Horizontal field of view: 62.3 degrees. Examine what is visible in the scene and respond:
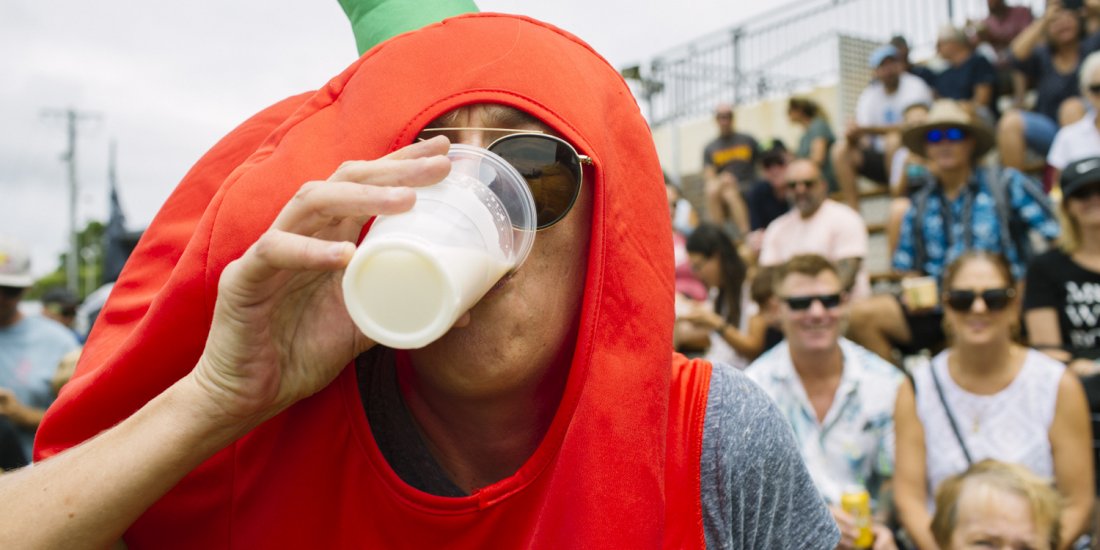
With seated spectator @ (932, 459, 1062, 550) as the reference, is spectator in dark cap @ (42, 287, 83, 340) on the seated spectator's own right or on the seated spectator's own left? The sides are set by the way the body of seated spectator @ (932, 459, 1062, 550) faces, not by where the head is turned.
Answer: on the seated spectator's own right

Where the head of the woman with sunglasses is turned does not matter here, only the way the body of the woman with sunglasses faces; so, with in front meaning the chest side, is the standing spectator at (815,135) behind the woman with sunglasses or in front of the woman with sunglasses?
behind

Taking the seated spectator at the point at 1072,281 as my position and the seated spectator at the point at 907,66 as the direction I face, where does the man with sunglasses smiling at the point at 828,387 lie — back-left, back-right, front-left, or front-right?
back-left

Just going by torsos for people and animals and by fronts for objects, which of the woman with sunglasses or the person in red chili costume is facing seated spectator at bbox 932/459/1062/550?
the woman with sunglasses

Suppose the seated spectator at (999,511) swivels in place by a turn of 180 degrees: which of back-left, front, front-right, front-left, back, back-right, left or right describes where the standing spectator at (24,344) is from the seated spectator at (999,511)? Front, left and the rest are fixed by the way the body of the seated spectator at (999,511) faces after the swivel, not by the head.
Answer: left

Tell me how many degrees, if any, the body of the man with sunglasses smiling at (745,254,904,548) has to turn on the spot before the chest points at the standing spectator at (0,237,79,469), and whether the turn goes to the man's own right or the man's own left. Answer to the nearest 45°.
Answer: approximately 90° to the man's own right

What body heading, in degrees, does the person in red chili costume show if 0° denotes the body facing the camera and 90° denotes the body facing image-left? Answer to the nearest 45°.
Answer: approximately 0°

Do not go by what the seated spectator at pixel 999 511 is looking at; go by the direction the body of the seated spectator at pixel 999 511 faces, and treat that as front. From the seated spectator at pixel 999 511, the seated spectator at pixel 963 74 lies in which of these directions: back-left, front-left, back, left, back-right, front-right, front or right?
back

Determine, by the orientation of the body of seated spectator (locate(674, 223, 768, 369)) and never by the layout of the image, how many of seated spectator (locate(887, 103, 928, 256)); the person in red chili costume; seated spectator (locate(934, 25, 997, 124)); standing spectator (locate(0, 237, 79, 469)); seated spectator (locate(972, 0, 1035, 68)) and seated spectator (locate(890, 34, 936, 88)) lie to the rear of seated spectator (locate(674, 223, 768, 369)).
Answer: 4

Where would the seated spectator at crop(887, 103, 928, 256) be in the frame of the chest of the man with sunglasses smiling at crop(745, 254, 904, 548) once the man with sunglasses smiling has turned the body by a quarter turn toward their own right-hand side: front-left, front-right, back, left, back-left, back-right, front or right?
right
